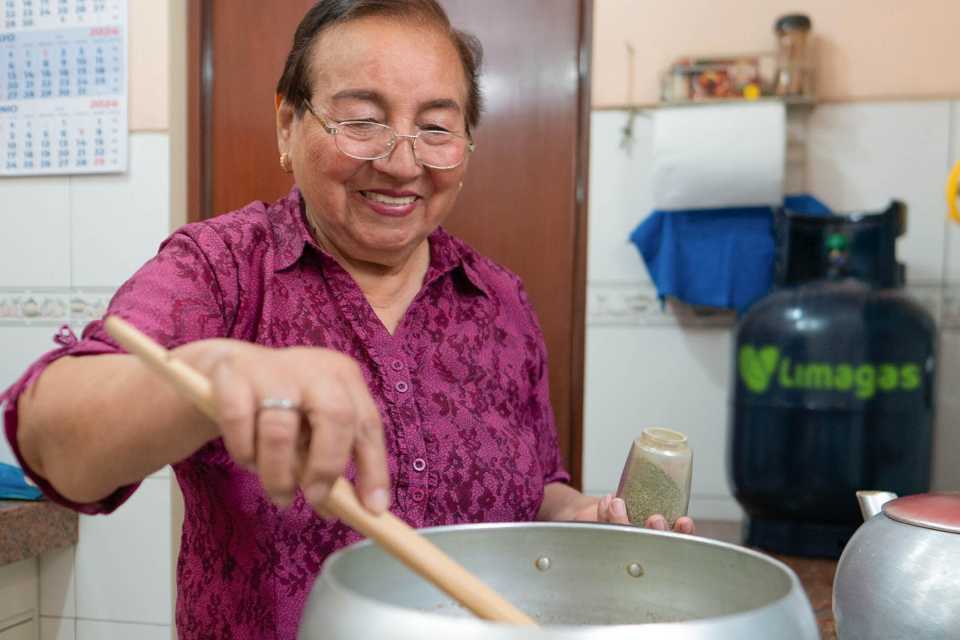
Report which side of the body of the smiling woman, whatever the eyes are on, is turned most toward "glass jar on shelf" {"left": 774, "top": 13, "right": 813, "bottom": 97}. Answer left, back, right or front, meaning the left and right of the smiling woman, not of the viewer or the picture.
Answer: left

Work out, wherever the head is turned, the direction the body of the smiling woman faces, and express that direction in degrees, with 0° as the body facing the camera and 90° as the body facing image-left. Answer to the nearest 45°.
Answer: approximately 315°

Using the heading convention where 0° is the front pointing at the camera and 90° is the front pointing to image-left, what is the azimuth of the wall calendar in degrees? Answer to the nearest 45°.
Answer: approximately 0°

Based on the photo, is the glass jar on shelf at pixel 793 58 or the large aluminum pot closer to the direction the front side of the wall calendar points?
the large aluminum pot

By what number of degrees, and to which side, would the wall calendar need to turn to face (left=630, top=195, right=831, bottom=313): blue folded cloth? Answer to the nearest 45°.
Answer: approximately 45° to its left

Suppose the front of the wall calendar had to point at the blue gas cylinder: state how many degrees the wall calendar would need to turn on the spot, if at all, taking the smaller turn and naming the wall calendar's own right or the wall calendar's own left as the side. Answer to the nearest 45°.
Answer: approximately 45° to the wall calendar's own left

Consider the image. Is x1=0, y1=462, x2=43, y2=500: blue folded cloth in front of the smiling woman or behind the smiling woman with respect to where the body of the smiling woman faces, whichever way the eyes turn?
behind

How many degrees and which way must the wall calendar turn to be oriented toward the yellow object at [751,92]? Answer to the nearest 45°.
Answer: approximately 45° to its left
